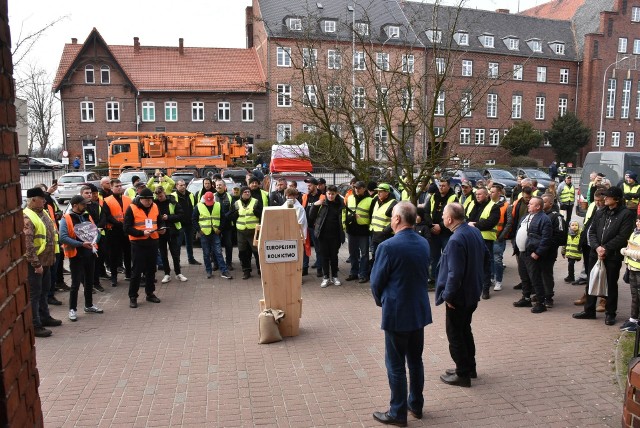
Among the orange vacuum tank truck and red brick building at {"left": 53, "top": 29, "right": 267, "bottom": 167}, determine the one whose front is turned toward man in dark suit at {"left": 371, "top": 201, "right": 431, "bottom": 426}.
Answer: the red brick building

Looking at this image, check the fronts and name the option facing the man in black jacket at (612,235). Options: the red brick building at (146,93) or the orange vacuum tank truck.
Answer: the red brick building

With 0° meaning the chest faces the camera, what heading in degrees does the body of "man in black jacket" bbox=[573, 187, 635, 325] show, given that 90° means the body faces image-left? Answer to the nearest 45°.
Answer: approximately 45°

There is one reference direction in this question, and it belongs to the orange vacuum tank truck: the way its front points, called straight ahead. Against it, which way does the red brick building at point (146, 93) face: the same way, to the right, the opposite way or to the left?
to the left

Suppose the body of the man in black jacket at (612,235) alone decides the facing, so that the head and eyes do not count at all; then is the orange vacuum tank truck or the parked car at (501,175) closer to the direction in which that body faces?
the orange vacuum tank truck

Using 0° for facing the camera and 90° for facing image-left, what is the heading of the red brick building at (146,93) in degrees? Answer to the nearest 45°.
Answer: approximately 0°

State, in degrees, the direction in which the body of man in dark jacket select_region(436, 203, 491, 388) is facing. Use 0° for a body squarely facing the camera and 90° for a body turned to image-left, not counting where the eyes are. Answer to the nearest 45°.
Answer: approximately 135°

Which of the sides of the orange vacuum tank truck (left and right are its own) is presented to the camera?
left

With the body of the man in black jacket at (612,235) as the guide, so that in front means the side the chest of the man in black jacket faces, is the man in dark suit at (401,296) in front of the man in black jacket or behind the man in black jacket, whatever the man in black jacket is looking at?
in front

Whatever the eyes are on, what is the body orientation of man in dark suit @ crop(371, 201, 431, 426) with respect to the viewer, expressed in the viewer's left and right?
facing away from the viewer and to the left of the viewer

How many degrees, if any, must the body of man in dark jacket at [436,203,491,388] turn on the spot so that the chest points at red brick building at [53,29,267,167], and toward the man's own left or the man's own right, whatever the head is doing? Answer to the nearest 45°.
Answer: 0° — they already face it

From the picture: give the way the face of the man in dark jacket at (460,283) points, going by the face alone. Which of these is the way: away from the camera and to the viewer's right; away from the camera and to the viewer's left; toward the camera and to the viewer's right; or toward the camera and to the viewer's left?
away from the camera and to the viewer's left

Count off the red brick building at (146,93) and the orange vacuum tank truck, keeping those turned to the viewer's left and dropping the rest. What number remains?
1

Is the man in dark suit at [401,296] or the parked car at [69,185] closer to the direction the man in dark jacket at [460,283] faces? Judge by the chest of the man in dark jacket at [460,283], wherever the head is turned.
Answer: the parked car
